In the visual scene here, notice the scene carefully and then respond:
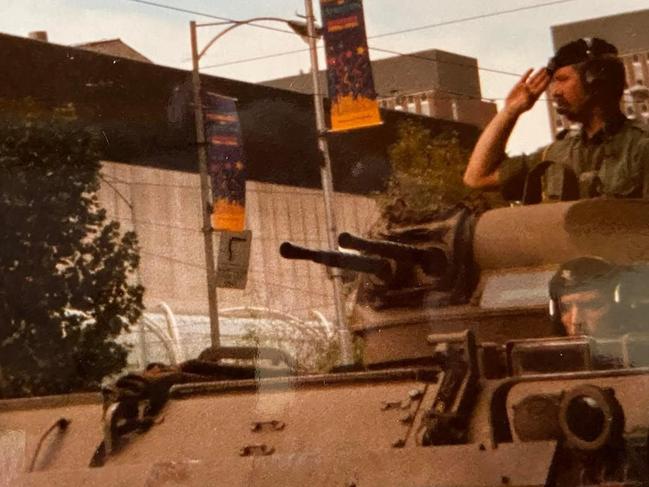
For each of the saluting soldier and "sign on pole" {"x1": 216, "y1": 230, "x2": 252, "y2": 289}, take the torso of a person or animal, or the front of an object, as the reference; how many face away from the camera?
0

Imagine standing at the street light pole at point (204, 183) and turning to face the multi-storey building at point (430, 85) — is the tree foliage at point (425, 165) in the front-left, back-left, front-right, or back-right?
front-right

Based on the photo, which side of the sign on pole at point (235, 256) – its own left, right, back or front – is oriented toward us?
front

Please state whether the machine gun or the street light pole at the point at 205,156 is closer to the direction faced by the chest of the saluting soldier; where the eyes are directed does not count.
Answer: the machine gun

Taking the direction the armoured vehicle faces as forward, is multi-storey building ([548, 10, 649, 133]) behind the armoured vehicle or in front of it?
behind

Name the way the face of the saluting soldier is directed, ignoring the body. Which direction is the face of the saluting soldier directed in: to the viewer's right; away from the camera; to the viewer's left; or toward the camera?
to the viewer's left

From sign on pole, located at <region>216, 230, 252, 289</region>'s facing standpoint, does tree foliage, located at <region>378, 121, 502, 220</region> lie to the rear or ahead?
to the rear

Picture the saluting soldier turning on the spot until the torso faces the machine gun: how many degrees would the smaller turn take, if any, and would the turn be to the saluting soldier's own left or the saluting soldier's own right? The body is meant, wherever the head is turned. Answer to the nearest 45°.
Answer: approximately 45° to the saluting soldier's own right
